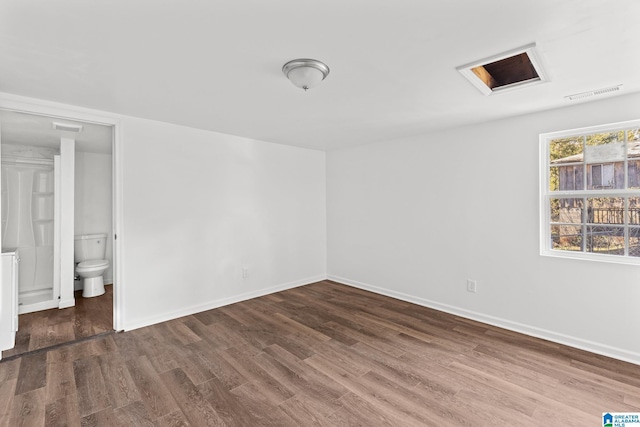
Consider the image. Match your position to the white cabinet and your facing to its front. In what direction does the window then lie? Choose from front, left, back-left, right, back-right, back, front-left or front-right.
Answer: front-right

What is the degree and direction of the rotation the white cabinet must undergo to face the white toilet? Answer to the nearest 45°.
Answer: approximately 45° to its left

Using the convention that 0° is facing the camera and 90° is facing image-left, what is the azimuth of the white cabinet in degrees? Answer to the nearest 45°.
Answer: approximately 270°

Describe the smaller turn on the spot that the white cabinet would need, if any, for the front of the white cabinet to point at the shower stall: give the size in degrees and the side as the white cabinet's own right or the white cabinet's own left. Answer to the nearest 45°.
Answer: approximately 90° to the white cabinet's own left
